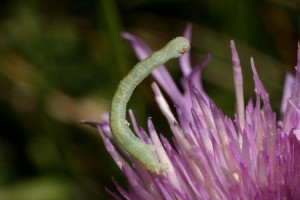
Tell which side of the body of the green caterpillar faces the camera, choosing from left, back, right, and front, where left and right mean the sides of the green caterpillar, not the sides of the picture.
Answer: right
